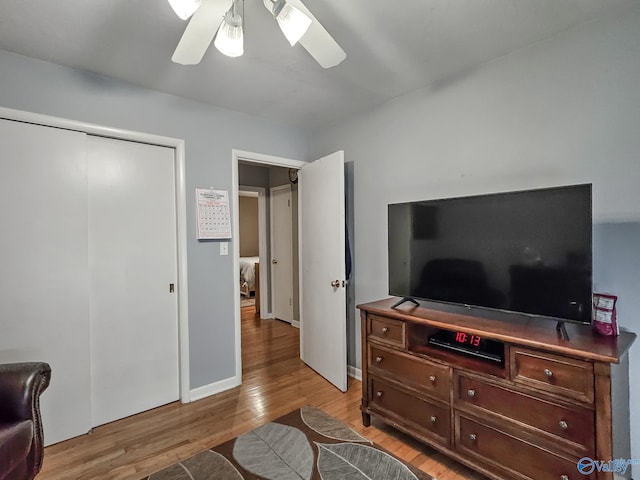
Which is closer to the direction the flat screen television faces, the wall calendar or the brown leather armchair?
the brown leather armchair

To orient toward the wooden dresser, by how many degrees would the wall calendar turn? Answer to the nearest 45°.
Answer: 0° — it already faces it

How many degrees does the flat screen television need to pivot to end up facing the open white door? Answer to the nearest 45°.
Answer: approximately 45° to its right

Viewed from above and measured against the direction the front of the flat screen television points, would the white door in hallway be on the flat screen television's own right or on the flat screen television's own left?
on the flat screen television's own right

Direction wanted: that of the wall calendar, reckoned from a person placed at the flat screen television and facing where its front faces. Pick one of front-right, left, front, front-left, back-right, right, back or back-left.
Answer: front-right

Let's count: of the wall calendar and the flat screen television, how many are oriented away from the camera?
0

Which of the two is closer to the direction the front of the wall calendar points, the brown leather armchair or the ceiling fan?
the ceiling fan

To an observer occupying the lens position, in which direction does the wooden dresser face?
facing the viewer and to the left of the viewer

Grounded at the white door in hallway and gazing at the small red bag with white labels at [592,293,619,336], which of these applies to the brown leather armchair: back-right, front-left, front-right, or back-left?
front-right

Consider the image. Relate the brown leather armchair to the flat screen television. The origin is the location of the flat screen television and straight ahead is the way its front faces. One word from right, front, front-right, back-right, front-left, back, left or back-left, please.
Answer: front

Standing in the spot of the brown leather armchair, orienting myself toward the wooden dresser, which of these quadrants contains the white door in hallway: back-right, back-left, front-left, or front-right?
front-left

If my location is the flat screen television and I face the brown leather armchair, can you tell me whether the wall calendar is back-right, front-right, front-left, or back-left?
front-right

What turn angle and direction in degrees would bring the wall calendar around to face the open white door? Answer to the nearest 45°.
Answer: approximately 45° to its left

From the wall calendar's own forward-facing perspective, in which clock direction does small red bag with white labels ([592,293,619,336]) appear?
The small red bag with white labels is roughly at 12 o'clock from the wall calendar.

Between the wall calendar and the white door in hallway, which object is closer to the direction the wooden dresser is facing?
the wall calendar
